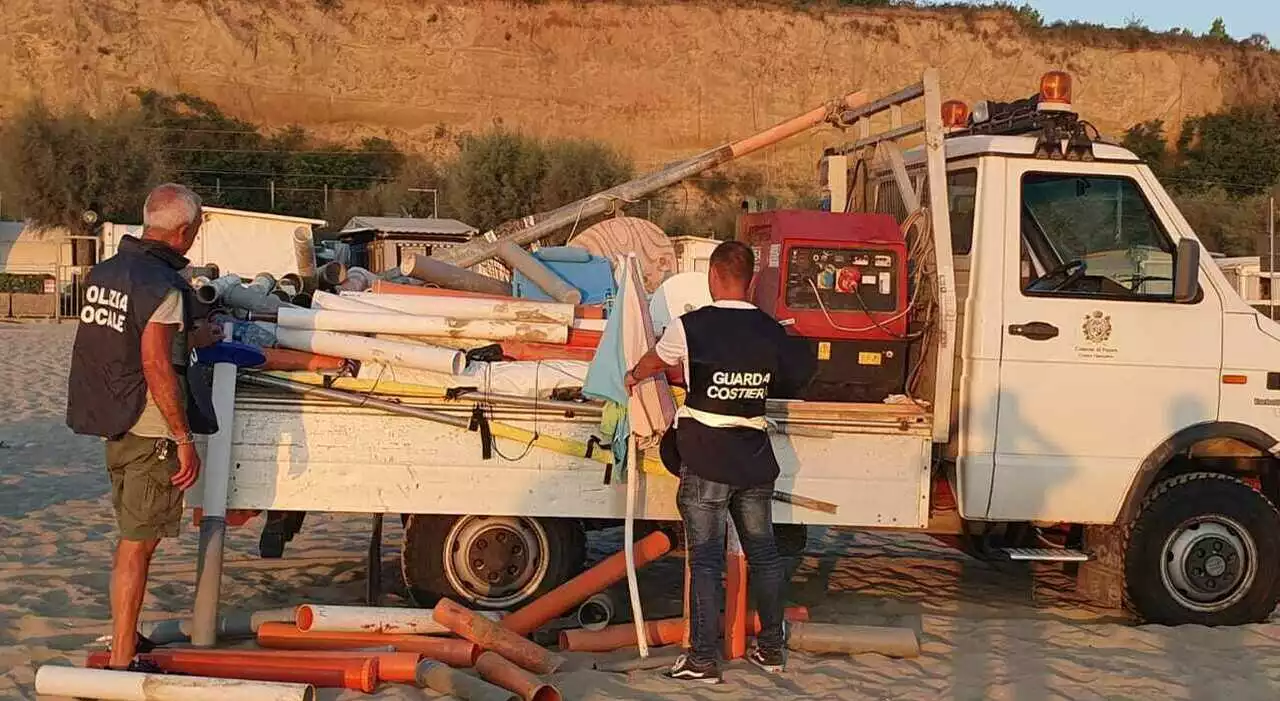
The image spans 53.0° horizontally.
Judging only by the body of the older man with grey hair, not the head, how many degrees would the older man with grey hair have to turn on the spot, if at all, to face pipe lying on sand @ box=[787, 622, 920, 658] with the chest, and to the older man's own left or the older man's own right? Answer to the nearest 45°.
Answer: approximately 45° to the older man's own right

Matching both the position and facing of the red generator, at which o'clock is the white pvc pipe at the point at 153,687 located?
The white pvc pipe is roughly at 2 o'clock from the red generator.

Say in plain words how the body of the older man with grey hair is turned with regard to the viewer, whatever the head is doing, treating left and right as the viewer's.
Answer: facing away from the viewer and to the right of the viewer

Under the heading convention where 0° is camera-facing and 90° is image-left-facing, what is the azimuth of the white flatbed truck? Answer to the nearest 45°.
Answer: approximately 270°

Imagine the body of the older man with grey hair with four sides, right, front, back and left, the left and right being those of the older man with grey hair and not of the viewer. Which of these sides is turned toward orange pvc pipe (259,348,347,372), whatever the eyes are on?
front

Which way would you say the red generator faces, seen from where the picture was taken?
facing the viewer

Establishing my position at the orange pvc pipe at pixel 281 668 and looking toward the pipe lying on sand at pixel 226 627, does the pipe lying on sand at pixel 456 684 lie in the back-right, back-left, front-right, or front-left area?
back-right

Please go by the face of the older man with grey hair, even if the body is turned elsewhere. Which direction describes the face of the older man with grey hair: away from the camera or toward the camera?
away from the camera

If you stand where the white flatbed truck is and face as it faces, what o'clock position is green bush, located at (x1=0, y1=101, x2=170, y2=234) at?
The green bush is roughly at 8 o'clock from the white flatbed truck.

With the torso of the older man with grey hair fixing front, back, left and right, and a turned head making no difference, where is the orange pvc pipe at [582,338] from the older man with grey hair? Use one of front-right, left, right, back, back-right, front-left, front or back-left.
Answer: front-right

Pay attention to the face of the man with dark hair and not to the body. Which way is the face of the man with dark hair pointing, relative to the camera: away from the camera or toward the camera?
away from the camera

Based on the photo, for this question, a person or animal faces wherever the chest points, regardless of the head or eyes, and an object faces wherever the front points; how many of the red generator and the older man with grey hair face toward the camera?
1
